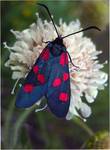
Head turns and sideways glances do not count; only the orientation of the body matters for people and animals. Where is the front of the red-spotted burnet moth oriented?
away from the camera
